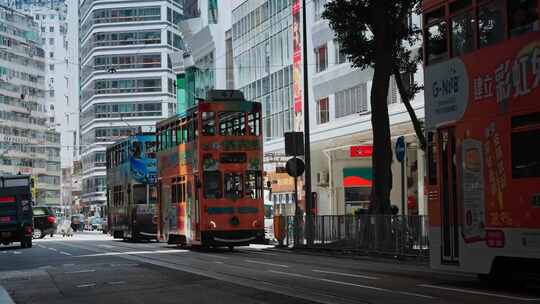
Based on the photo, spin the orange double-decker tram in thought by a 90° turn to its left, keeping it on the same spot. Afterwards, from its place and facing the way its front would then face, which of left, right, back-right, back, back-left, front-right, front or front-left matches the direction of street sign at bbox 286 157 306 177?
front

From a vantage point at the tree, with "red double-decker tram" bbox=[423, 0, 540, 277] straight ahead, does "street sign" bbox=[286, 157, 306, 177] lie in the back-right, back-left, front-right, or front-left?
back-right

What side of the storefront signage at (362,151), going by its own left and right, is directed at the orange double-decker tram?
front

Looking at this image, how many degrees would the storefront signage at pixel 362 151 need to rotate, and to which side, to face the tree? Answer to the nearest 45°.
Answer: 0° — it already faces it

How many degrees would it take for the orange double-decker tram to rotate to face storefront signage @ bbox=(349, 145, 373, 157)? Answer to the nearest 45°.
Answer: approximately 90° to its left

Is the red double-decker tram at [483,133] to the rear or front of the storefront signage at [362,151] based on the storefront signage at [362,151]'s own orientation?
to the front

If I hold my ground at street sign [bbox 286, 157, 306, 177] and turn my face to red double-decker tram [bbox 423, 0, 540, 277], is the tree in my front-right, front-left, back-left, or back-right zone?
front-left

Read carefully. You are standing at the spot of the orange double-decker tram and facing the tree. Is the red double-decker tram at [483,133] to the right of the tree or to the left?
right

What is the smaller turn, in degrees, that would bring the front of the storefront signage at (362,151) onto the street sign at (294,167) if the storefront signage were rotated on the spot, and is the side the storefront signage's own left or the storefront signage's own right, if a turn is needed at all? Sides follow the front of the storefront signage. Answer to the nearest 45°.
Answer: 0° — it already faces it

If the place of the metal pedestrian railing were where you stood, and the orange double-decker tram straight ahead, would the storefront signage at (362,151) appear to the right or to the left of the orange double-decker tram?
right
